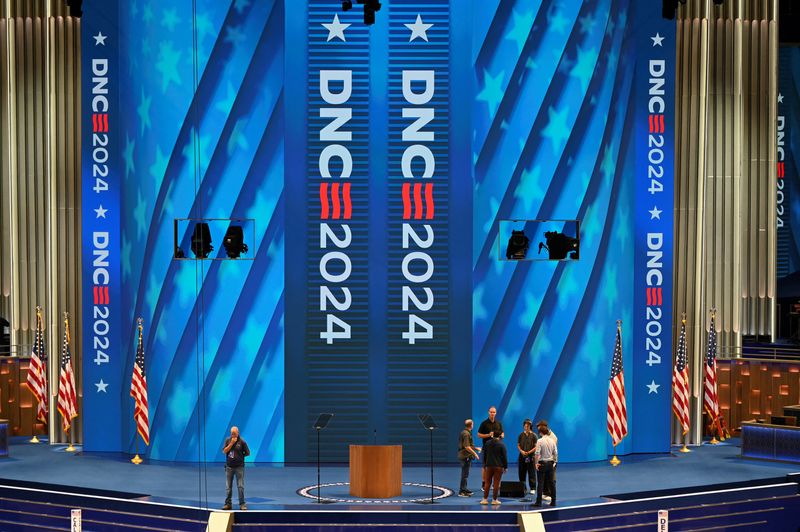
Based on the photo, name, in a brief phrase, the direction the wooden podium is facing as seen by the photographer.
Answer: facing the viewer

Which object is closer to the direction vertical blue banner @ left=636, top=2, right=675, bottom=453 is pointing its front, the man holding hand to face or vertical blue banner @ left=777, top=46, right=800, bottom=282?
the man holding hand to face

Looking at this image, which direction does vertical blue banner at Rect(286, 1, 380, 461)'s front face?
toward the camera

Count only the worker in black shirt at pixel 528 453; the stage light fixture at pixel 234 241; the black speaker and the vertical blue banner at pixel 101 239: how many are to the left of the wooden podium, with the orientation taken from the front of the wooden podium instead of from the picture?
2

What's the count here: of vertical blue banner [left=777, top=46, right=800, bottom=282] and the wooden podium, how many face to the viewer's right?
0

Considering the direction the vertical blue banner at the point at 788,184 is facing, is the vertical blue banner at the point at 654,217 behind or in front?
in front

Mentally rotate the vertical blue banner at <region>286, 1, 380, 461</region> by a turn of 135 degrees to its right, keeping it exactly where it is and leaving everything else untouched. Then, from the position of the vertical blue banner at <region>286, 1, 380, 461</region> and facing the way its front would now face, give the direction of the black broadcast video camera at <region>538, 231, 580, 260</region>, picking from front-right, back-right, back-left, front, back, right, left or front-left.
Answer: back-right

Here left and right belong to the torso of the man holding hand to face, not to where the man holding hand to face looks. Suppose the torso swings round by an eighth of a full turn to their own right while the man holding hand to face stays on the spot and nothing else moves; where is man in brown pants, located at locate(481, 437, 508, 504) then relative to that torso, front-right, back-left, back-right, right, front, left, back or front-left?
back-left

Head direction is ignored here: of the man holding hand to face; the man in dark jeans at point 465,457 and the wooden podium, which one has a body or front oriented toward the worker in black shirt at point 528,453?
the man in dark jeans

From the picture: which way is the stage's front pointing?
toward the camera

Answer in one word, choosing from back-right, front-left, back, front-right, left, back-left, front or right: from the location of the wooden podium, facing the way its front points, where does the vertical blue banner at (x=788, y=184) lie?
back-left

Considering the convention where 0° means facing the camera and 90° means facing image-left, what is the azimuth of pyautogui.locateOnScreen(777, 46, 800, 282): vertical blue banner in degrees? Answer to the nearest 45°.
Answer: approximately 45°

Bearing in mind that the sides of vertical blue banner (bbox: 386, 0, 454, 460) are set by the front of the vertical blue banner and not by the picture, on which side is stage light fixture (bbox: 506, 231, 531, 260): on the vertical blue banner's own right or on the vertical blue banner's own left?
on the vertical blue banner's own left
